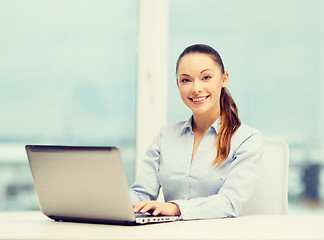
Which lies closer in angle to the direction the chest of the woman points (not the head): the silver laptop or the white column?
the silver laptop

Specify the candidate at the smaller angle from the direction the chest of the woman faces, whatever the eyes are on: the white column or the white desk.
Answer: the white desk

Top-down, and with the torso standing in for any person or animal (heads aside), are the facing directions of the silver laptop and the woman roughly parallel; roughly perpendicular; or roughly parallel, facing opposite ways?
roughly parallel, facing opposite ways

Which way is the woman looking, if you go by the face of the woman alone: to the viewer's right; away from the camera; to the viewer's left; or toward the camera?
toward the camera

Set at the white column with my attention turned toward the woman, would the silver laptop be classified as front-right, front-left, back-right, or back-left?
front-right

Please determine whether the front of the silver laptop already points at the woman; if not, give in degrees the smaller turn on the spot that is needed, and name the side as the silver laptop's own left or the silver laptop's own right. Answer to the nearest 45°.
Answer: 0° — it already faces them

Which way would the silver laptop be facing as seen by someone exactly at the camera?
facing away from the viewer and to the right of the viewer

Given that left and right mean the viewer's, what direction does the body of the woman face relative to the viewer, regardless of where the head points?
facing the viewer and to the left of the viewer

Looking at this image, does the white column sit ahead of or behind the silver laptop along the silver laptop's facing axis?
ahead

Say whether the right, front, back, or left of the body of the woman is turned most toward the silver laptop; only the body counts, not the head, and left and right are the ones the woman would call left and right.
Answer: front
